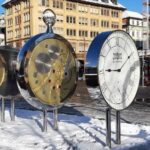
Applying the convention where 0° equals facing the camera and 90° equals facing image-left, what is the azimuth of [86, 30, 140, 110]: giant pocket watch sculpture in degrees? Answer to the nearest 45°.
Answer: approximately 315°

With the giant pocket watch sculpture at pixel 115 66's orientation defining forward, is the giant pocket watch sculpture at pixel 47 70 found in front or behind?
behind
